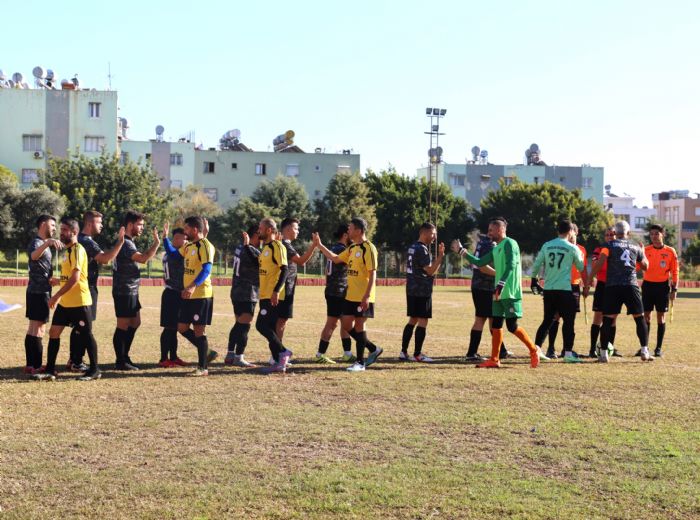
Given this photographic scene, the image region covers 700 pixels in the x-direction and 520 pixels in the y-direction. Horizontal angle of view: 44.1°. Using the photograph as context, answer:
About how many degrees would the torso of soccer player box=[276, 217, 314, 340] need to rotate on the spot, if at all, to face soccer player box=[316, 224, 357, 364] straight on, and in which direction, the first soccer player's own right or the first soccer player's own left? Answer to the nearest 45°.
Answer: approximately 45° to the first soccer player's own left

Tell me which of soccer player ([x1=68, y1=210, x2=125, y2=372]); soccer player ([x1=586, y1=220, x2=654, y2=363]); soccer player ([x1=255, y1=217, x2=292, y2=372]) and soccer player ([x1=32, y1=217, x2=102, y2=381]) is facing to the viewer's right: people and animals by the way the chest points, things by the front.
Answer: soccer player ([x1=68, y1=210, x2=125, y2=372])

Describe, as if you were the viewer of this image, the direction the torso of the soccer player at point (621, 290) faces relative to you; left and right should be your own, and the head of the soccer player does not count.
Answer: facing away from the viewer

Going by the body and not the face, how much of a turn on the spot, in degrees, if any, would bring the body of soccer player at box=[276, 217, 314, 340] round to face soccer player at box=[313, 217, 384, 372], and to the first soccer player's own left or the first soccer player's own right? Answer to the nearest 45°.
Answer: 0° — they already face them

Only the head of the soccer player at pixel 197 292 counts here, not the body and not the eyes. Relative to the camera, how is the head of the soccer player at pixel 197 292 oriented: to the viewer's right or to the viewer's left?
to the viewer's left

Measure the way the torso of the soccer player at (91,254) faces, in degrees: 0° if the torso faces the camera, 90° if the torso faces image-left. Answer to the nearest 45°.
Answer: approximately 270°

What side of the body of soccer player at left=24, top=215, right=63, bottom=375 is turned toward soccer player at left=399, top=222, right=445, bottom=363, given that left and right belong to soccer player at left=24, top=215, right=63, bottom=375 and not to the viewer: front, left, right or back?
front

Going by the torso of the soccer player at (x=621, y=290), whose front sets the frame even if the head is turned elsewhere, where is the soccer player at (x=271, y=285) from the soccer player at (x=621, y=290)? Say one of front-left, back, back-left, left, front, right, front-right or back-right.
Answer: back-left

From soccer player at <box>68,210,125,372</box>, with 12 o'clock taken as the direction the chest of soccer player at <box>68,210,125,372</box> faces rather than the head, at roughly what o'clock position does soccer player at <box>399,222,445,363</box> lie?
soccer player at <box>399,222,445,363</box> is roughly at 12 o'clock from soccer player at <box>68,210,125,372</box>.

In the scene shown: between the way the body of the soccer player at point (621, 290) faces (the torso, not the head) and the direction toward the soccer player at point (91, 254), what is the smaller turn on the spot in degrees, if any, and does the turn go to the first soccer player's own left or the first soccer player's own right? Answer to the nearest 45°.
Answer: approximately 135° to the first soccer player's own left

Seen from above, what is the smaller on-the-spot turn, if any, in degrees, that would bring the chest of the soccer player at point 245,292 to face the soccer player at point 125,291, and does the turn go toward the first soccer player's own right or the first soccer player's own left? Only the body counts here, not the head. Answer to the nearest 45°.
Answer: approximately 180°
